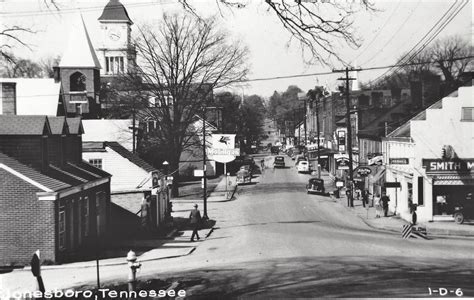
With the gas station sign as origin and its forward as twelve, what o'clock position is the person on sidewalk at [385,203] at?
The person on sidewalk is roughly at 10 o'clock from the gas station sign.

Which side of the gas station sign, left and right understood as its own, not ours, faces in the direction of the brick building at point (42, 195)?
front

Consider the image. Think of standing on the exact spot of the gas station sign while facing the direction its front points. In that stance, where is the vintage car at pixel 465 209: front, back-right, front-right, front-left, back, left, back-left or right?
front-left

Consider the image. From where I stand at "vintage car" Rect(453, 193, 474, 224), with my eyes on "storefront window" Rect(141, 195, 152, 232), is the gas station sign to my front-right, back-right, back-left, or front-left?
front-right

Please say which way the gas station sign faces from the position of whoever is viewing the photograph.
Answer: facing the viewer

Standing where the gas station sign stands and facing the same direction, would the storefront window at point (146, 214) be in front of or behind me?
in front

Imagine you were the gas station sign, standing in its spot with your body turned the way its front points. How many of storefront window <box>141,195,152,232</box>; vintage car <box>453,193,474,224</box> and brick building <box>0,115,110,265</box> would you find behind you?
0
